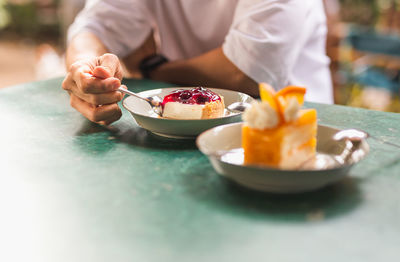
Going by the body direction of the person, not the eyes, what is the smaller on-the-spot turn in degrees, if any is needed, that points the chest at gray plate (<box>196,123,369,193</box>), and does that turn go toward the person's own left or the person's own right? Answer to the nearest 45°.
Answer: approximately 45° to the person's own left

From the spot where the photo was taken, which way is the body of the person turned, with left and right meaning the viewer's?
facing the viewer and to the left of the viewer

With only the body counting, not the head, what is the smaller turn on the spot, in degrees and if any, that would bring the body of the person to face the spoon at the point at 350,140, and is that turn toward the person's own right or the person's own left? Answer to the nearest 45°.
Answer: approximately 45° to the person's own left

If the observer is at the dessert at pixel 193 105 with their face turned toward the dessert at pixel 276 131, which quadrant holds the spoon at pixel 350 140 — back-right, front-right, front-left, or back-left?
front-left

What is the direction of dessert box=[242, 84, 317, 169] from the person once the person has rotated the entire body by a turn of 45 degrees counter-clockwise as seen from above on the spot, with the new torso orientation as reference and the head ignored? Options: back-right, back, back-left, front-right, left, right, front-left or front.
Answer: front
